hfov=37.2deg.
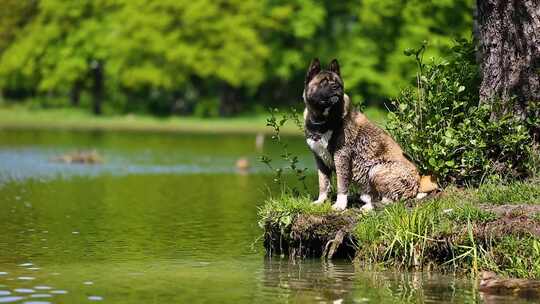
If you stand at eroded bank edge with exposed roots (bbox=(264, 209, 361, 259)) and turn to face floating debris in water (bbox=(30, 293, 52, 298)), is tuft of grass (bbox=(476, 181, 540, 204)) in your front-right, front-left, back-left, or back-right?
back-left

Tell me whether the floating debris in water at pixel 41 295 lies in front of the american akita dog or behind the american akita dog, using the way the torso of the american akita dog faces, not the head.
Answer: in front

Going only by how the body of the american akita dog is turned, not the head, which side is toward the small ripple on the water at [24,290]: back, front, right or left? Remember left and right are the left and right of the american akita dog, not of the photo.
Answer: front

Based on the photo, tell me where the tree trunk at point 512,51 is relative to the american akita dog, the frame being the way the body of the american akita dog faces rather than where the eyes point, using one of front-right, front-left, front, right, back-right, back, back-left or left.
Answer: back-left

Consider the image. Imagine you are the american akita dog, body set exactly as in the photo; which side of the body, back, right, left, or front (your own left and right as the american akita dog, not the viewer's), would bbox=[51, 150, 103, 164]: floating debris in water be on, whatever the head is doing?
right

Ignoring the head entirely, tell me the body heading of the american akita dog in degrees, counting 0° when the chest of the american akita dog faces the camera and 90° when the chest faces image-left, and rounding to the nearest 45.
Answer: approximately 45°

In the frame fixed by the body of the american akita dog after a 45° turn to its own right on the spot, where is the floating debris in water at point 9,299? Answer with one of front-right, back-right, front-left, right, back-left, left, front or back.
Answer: front-left
